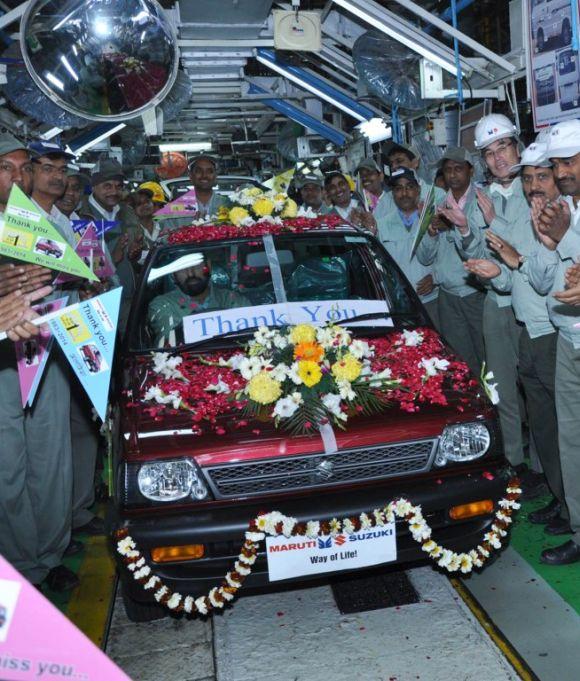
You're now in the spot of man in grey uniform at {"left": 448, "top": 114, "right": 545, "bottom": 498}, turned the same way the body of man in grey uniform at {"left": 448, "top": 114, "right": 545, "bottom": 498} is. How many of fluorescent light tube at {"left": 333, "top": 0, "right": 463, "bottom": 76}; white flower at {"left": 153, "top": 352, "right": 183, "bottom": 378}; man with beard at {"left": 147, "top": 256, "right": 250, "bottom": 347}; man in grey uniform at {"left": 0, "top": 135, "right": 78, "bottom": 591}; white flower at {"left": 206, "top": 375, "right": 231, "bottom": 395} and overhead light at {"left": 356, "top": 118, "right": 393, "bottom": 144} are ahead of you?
4

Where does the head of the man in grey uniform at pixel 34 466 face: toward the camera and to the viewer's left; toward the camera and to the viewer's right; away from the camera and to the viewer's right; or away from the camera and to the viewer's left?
toward the camera and to the viewer's right

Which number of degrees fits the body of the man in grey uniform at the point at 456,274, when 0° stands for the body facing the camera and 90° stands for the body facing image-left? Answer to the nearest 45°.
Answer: approximately 45°

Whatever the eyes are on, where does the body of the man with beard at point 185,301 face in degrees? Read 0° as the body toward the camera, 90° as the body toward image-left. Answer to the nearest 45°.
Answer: approximately 0°

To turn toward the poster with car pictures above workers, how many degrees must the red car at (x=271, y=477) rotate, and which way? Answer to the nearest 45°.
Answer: approximately 135° to its left

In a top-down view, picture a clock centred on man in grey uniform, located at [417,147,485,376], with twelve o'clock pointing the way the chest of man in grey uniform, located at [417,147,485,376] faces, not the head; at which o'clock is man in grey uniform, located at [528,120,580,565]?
man in grey uniform, located at [528,120,580,565] is roughly at 10 o'clock from man in grey uniform, located at [417,147,485,376].

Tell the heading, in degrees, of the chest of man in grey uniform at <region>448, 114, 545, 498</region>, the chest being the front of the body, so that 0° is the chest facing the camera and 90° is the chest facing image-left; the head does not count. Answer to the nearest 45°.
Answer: approximately 45°

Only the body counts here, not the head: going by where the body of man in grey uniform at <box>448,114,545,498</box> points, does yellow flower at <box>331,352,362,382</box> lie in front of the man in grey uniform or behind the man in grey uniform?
in front

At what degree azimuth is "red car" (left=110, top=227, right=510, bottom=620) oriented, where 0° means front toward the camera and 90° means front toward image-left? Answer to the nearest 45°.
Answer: approximately 0°

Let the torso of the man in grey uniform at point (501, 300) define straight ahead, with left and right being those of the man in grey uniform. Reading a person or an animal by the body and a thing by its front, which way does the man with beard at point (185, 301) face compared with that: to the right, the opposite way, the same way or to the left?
to the left
